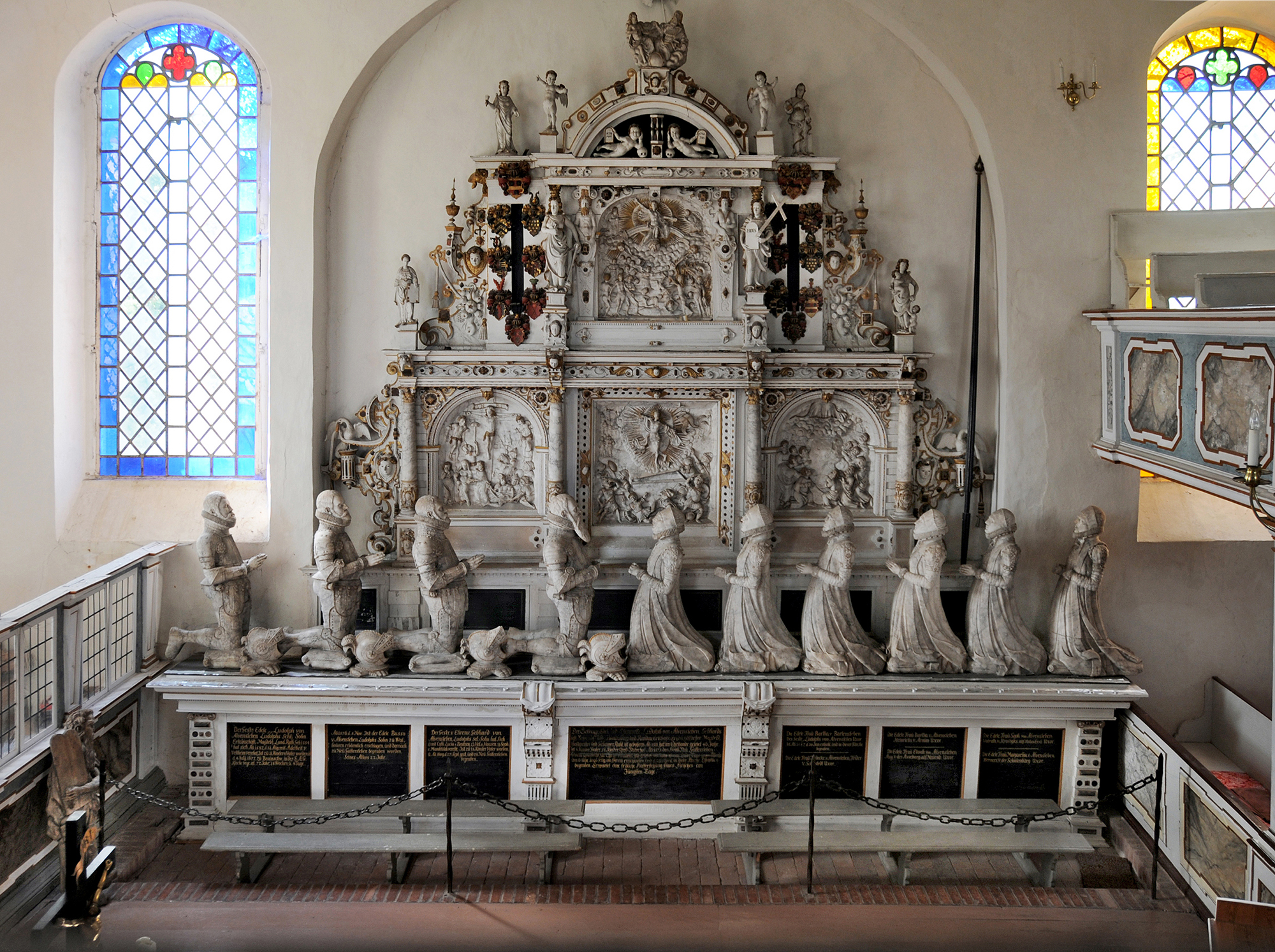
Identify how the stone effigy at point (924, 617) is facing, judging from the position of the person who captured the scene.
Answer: facing to the left of the viewer

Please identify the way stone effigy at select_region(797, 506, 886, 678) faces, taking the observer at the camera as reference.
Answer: facing to the left of the viewer

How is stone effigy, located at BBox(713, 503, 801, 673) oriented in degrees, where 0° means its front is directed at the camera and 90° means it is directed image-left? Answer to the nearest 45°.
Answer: approximately 90°

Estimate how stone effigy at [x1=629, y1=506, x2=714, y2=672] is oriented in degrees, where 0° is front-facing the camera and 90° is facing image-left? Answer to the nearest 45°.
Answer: approximately 90°

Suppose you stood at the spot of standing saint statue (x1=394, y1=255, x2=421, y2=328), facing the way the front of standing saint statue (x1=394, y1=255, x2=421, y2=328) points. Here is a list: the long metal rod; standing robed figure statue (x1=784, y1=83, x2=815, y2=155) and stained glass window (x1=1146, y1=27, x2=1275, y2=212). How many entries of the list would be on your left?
3

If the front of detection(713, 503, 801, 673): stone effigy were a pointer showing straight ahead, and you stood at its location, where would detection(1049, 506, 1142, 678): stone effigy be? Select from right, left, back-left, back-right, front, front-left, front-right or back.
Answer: back

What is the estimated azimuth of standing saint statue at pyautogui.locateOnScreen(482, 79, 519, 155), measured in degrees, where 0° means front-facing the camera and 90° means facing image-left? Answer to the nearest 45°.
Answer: approximately 0°

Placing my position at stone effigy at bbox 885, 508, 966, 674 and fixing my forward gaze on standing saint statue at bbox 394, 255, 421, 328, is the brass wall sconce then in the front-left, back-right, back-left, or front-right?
back-right

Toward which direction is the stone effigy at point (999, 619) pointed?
to the viewer's left

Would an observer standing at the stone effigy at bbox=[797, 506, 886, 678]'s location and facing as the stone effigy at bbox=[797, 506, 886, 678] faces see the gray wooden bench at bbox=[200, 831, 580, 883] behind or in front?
in front

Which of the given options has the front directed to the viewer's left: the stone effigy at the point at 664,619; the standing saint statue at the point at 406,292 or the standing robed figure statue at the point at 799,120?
the stone effigy

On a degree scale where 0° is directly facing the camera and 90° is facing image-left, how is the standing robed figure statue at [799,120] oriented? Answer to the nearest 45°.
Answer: approximately 0°

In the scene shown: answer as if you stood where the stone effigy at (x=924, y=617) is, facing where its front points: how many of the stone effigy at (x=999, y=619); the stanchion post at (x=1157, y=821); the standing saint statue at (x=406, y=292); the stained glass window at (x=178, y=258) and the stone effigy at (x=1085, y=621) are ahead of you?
2
